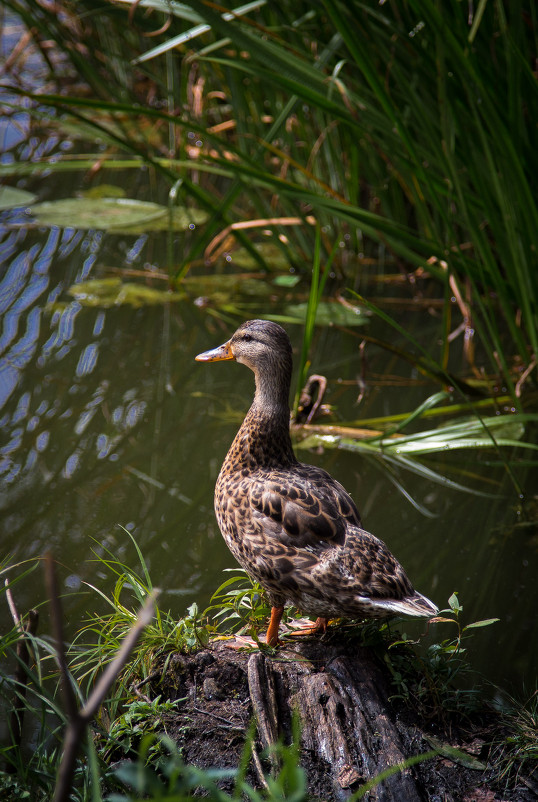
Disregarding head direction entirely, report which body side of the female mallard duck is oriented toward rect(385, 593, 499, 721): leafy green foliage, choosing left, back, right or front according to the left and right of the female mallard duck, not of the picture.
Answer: back

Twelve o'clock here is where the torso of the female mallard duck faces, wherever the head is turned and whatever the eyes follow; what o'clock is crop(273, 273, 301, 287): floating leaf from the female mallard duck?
The floating leaf is roughly at 3 o'clock from the female mallard duck.

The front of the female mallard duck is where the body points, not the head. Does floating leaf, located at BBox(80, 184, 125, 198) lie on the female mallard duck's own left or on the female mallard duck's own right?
on the female mallard duck's own right

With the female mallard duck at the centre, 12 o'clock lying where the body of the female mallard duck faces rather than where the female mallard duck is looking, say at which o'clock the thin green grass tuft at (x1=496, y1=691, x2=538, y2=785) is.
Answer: The thin green grass tuft is roughly at 7 o'clock from the female mallard duck.

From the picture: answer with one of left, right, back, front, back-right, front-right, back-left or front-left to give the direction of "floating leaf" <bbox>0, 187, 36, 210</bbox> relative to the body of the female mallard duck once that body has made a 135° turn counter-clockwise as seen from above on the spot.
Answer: back

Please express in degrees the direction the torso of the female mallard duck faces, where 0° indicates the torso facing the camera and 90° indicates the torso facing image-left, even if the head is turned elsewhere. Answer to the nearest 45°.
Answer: approximately 90°

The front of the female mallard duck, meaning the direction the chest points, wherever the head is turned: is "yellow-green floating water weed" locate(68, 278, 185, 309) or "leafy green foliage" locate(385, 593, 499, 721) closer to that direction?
the yellow-green floating water weed
